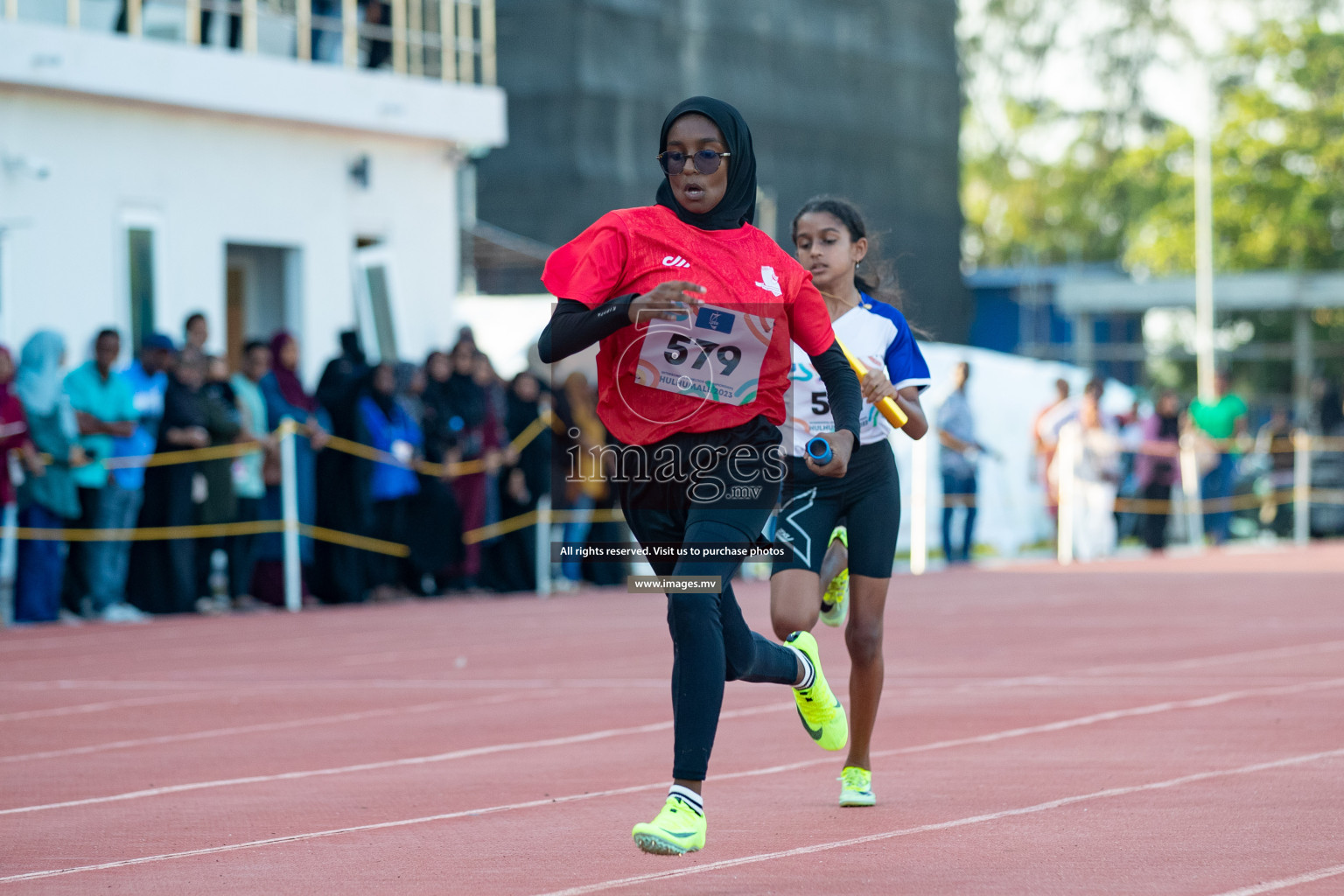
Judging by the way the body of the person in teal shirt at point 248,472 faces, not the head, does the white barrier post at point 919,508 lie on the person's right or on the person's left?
on the person's left

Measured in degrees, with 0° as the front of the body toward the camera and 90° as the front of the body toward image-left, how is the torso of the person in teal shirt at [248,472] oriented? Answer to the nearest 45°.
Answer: approximately 315°

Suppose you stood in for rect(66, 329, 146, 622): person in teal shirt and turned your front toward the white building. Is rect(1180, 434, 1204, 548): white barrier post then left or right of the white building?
right

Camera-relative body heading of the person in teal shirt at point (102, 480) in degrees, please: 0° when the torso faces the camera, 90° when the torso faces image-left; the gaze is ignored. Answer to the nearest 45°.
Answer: approximately 315°

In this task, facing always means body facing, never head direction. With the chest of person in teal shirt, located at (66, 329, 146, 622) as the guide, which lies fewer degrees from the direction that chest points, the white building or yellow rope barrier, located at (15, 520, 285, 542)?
the yellow rope barrier

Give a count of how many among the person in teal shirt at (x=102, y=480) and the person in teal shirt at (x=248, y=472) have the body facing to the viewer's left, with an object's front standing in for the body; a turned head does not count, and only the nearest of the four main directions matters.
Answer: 0

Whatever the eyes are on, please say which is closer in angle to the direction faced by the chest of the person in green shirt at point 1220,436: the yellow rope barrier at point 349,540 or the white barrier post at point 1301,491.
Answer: the yellow rope barrier

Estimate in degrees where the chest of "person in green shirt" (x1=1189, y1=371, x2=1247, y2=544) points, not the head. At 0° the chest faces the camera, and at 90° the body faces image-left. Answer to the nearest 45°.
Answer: approximately 45°
